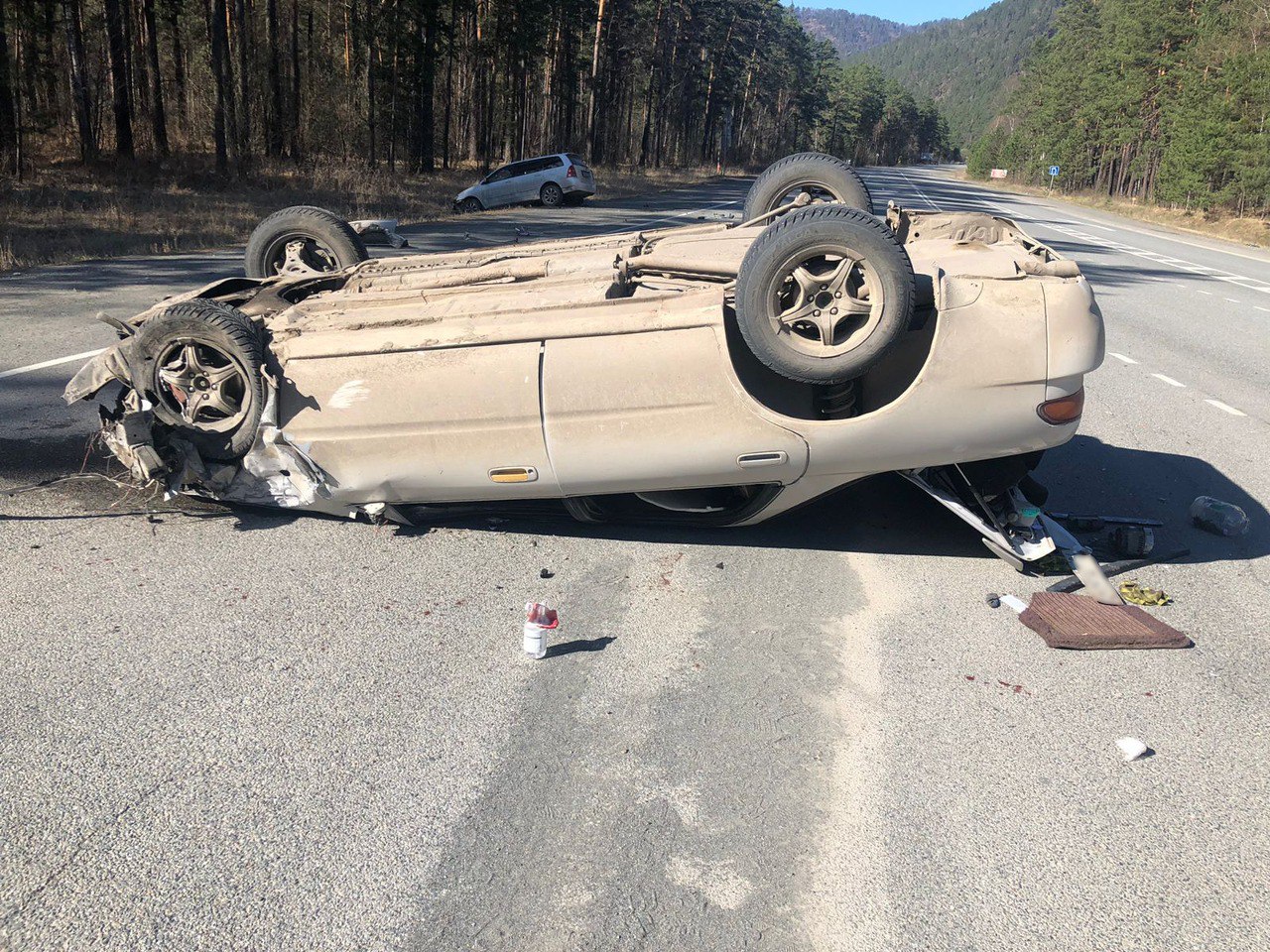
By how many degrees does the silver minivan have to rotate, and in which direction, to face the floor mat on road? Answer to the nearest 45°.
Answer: approximately 135° to its left

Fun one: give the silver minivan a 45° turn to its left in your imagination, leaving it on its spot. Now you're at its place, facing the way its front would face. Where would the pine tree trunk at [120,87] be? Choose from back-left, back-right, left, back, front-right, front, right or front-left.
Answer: front

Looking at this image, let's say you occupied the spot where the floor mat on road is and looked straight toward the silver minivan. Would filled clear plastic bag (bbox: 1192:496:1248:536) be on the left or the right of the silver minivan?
right

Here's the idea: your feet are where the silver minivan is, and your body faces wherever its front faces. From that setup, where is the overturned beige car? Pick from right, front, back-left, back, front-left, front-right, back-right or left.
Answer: back-left

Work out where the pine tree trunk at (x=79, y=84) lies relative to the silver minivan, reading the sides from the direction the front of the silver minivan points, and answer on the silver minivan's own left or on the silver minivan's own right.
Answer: on the silver minivan's own left

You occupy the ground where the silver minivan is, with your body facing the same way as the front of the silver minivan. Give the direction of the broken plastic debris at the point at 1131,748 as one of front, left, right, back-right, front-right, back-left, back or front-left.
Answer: back-left

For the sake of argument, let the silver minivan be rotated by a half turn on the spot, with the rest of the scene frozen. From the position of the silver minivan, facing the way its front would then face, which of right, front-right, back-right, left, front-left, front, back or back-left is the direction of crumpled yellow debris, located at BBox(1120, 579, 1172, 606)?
front-right

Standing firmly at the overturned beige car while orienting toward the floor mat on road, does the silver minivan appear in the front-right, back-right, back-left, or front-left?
back-left

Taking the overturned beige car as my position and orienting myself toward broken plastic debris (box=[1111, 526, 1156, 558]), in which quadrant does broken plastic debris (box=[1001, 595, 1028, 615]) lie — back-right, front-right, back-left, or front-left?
front-right

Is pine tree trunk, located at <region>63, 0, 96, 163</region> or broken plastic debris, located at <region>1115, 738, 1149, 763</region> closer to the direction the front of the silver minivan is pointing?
the pine tree trunk

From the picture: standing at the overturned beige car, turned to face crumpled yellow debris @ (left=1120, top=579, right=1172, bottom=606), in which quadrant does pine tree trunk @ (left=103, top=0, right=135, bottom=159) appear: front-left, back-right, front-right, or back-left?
back-left

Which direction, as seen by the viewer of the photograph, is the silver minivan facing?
facing away from the viewer and to the left of the viewer

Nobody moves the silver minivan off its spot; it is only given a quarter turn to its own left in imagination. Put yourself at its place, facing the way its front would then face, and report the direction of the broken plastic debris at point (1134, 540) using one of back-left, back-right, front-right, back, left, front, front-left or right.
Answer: front-left
